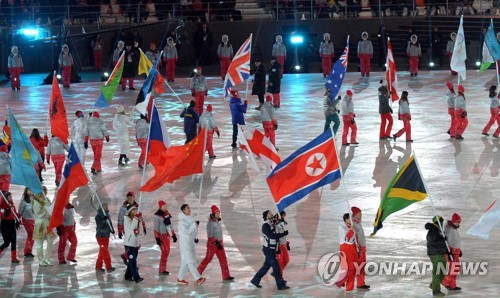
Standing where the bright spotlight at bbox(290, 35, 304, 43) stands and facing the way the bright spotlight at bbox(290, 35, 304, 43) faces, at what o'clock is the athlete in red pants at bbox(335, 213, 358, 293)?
The athlete in red pants is roughly at 12 o'clock from the bright spotlight.

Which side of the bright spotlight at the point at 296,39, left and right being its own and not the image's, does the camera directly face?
front

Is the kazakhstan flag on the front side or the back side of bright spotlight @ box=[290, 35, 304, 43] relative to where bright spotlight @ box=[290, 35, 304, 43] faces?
on the front side

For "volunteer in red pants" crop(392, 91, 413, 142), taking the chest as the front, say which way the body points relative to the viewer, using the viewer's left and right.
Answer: facing to the right of the viewer

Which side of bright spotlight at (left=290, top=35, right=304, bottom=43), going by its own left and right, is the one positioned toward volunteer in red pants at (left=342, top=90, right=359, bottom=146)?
front

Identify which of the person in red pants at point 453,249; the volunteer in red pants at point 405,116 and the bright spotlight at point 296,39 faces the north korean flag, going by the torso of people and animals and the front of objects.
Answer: the bright spotlight

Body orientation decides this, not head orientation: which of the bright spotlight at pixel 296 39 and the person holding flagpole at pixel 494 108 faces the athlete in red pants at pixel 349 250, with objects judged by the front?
the bright spotlight

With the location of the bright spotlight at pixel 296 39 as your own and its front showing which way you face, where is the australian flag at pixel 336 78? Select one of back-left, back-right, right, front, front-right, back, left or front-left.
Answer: front
